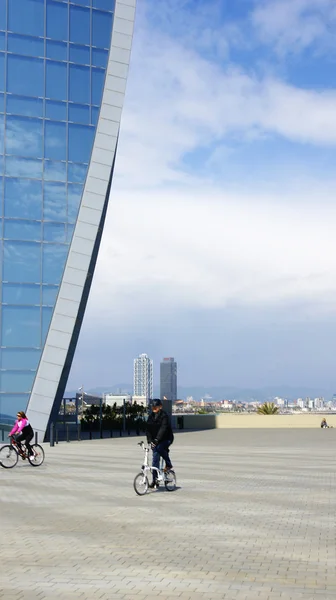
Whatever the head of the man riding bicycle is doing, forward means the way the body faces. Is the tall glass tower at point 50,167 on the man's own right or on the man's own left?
on the man's own right

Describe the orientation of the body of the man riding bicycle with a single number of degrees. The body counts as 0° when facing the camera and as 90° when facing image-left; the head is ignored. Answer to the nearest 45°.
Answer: approximately 45°

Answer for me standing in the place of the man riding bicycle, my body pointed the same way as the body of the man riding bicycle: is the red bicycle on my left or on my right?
on my right
